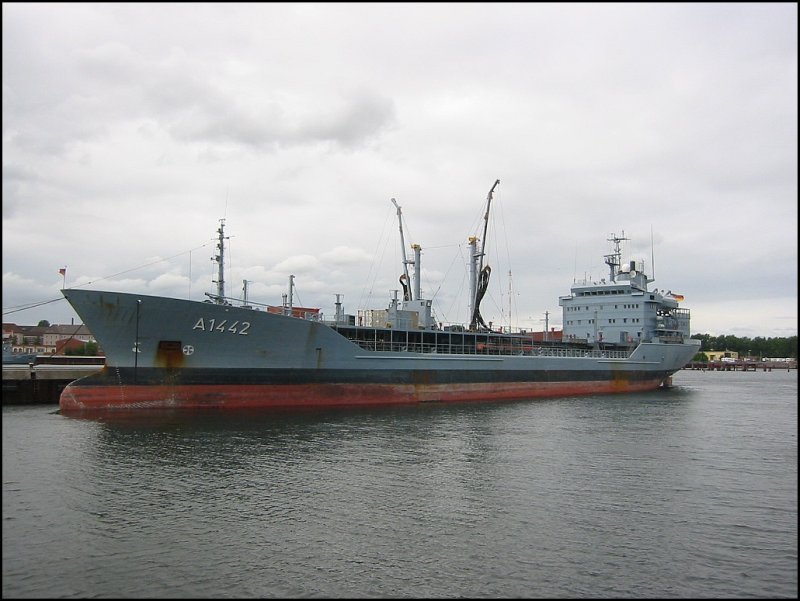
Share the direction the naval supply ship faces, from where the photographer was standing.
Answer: facing the viewer and to the left of the viewer

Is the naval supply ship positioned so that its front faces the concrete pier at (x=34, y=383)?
yes
